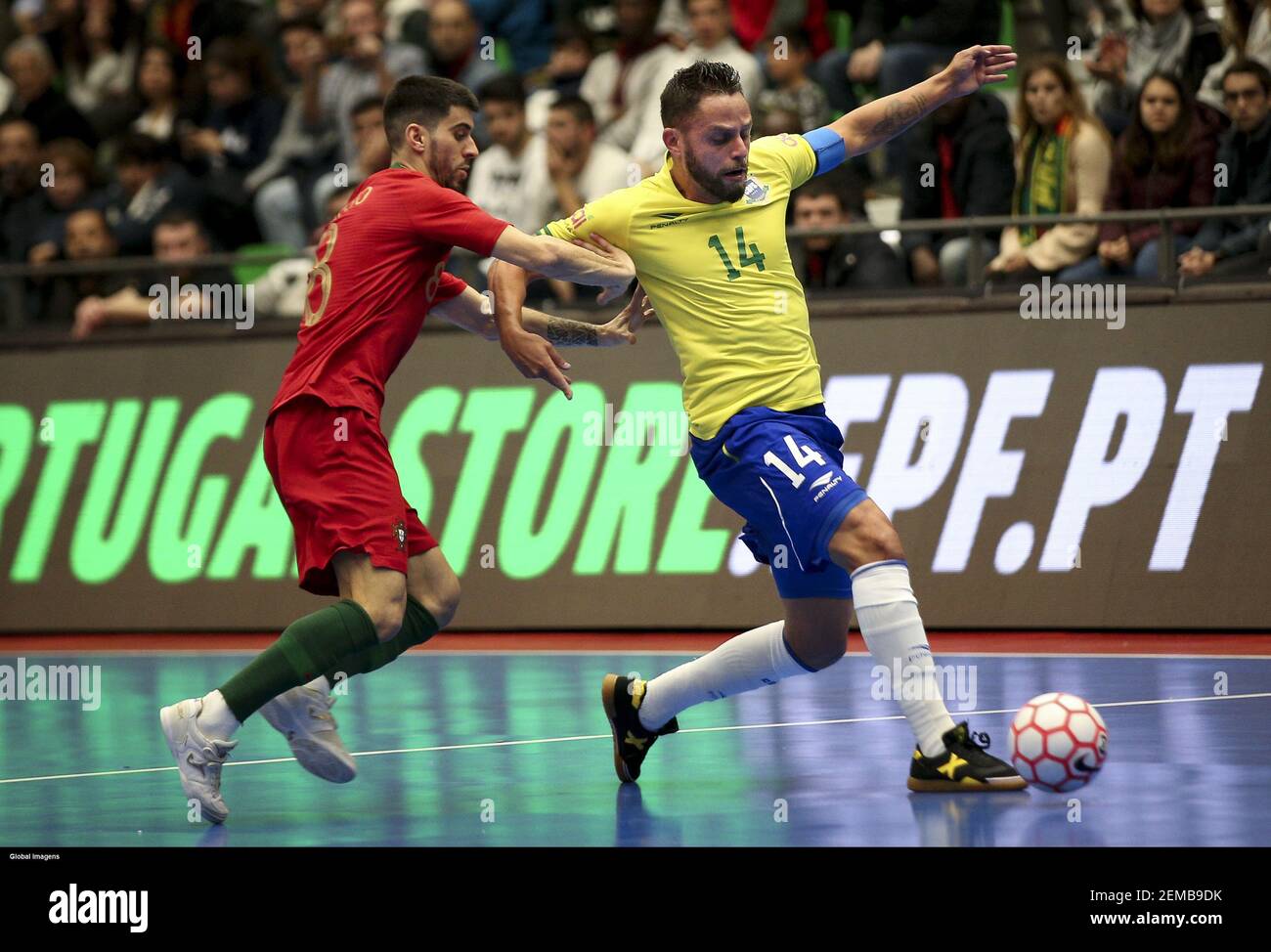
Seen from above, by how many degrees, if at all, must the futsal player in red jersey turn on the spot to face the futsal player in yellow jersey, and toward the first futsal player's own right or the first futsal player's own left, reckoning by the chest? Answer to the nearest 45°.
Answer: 0° — they already face them

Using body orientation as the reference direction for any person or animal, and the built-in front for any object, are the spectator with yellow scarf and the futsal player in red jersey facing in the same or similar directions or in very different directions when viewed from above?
very different directions

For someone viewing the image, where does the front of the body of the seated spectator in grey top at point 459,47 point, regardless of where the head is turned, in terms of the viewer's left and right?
facing the viewer

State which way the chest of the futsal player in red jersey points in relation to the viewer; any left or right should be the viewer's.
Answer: facing to the right of the viewer

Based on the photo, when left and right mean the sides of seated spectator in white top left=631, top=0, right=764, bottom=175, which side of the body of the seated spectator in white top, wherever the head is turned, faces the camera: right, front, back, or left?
front

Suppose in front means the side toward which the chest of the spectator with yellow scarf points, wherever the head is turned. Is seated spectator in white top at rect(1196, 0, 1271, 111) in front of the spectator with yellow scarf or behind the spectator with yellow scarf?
behind

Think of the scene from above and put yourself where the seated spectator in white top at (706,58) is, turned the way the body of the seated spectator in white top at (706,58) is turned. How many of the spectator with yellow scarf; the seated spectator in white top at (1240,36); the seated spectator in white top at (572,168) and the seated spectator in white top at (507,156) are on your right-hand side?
2

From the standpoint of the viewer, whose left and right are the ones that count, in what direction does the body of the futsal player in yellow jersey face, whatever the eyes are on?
facing the viewer and to the right of the viewer

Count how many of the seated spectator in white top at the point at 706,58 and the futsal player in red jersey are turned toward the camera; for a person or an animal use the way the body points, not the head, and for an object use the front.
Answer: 1

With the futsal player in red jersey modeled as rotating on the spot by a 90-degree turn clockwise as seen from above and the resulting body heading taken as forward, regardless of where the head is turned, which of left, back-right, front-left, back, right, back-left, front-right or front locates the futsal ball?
left

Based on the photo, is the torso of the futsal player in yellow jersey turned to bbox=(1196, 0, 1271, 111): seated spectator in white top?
no

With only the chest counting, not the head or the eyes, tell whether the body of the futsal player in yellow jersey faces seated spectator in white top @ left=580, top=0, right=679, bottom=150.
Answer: no

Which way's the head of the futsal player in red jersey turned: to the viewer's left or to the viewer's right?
to the viewer's right

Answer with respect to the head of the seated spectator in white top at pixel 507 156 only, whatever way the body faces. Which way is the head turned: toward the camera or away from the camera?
toward the camera

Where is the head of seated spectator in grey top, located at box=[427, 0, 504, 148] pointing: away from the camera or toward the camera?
toward the camera

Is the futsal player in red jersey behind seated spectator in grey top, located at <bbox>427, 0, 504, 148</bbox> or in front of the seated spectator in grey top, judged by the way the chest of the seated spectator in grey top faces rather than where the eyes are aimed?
in front

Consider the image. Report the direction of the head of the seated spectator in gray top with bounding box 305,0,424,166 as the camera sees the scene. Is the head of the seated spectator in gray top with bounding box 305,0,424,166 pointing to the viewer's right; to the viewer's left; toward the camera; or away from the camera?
toward the camera

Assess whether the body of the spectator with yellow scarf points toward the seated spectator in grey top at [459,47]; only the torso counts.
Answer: no
